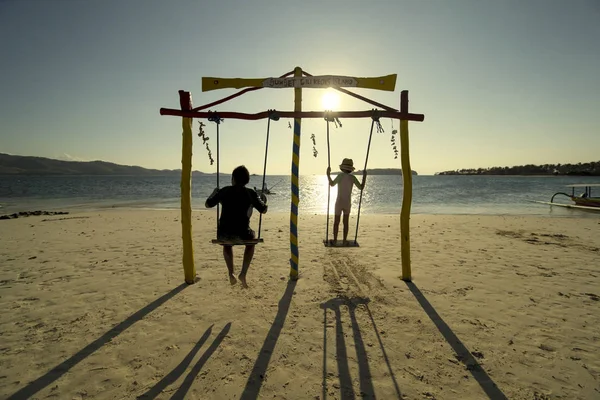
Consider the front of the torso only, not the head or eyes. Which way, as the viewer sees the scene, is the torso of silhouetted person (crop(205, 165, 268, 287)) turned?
away from the camera
